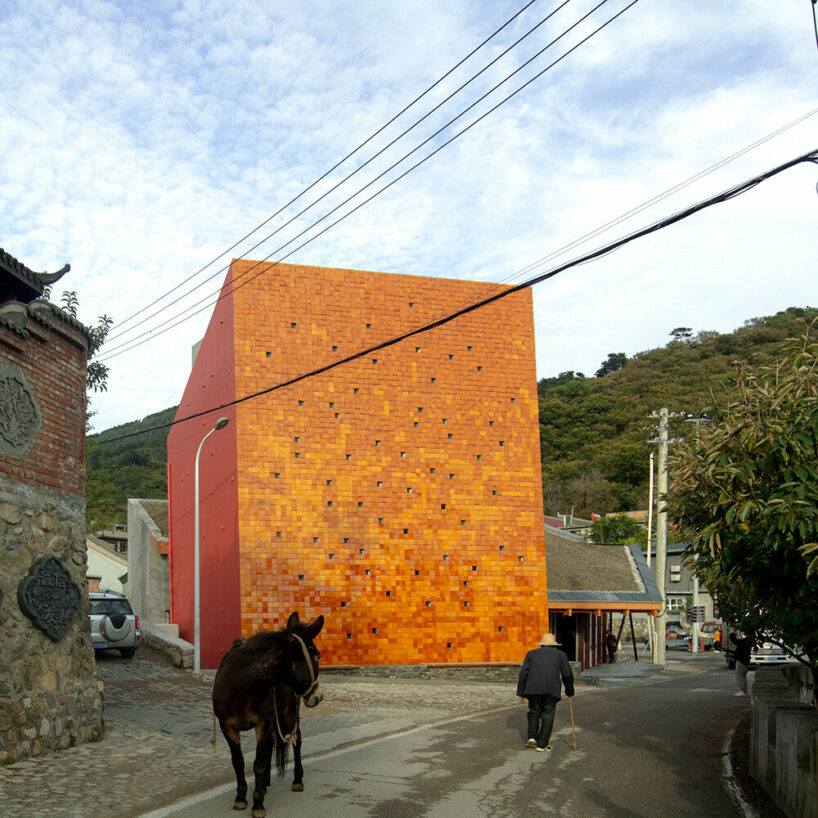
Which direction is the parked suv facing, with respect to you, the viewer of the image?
facing away from the viewer

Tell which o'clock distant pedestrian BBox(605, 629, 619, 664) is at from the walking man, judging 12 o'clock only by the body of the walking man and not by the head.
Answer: The distant pedestrian is roughly at 12 o'clock from the walking man.

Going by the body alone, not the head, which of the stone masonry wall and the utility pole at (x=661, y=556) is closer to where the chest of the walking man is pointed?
the utility pole

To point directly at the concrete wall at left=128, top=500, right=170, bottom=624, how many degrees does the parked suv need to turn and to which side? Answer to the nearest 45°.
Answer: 0° — it already faces it

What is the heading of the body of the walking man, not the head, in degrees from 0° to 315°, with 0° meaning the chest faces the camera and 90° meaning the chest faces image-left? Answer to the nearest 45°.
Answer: approximately 180°

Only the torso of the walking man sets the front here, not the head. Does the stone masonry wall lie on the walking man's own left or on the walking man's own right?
on the walking man's own left

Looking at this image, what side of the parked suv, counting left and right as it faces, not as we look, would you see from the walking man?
back

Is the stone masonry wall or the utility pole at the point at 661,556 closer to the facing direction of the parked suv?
the utility pole

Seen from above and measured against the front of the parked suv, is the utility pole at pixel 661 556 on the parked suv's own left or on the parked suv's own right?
on the parked suv's own right

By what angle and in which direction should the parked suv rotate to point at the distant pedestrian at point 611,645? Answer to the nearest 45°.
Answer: approximately 45° to its right
